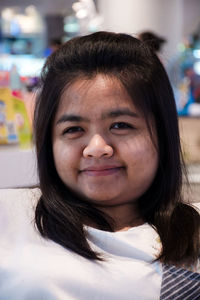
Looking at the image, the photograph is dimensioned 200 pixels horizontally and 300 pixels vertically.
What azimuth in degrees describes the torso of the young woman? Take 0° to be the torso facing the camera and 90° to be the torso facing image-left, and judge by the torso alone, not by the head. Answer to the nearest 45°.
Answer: approximately 0°

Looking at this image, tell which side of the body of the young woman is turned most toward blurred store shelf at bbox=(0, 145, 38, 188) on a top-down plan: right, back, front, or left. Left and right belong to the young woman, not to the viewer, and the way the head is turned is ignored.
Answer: back
